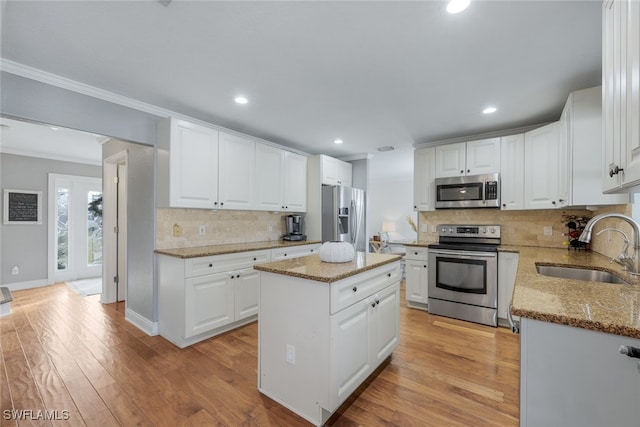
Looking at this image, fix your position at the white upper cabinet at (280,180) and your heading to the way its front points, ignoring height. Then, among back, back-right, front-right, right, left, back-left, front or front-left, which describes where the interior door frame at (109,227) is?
back-right

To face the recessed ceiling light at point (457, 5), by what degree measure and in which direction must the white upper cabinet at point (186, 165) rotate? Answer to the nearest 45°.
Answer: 0° — it already faces it

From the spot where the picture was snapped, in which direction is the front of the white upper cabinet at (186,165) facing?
facing the viewer and to the right of the viewer

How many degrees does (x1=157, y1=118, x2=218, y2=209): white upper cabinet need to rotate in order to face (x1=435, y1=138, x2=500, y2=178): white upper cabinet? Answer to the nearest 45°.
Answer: approximately 45° to its left

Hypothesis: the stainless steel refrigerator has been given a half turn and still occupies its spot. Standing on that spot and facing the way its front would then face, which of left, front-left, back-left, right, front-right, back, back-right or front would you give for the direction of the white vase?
back-left

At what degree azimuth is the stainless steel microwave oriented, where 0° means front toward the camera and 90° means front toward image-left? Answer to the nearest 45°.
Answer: approximately 0°

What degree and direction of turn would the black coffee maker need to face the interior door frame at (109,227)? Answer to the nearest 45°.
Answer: approximately 135° to its right

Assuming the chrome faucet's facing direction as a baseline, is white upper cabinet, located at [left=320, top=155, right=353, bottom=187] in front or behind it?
in front

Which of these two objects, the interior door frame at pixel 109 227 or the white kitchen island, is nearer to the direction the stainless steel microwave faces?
the white kitchen island

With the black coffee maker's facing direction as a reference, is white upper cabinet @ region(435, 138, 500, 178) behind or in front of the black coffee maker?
in front

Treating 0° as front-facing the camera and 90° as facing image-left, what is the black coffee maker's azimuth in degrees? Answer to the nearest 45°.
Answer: approximately 315°

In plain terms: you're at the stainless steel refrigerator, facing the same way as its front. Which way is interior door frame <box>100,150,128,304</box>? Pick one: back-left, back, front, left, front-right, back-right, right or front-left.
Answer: back-right

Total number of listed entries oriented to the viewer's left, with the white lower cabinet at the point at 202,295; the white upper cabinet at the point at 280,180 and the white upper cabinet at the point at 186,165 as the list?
0

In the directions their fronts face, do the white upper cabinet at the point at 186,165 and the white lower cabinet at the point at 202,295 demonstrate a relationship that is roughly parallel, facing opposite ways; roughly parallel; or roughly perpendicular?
roughly parallel

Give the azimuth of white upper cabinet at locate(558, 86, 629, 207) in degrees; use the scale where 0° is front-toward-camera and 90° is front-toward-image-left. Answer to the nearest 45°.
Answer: approximately 90°

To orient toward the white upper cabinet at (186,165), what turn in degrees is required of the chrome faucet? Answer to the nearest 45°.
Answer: approximately 45° to its left

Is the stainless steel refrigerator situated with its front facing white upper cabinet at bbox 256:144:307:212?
no

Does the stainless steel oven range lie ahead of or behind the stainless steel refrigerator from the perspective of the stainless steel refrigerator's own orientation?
ahead

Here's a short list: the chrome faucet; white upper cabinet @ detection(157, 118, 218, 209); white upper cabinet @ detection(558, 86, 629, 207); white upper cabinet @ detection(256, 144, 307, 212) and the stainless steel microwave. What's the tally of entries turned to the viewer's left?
2

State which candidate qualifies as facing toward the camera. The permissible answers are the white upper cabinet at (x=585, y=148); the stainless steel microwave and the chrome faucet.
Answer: the stainless steel microwave

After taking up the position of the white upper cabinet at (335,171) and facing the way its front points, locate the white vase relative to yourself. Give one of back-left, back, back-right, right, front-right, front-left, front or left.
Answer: front-right

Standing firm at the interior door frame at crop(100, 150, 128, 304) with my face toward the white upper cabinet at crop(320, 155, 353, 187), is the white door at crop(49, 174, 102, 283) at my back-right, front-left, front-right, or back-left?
back-left
